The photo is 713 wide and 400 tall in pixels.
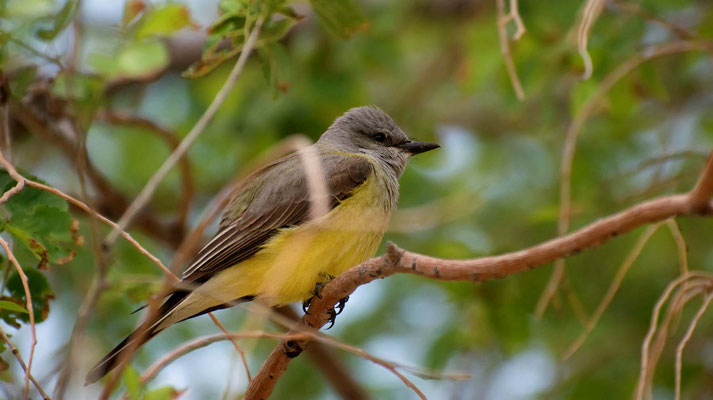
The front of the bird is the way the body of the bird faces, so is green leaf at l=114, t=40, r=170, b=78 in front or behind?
behind

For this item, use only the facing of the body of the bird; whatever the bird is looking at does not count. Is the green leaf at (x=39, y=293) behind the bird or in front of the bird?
behind

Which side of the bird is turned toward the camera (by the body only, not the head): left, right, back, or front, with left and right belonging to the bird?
right

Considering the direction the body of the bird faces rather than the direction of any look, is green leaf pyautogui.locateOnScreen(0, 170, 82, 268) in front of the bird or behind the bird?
behind

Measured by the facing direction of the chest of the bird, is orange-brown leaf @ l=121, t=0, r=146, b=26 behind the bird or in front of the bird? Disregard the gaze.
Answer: behind

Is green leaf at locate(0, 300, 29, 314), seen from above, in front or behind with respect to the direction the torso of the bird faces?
behind
